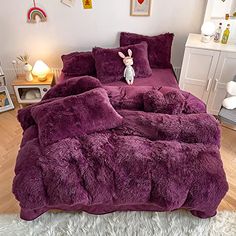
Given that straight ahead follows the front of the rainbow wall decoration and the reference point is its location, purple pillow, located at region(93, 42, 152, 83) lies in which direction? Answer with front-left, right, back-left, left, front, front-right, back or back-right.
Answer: front-left

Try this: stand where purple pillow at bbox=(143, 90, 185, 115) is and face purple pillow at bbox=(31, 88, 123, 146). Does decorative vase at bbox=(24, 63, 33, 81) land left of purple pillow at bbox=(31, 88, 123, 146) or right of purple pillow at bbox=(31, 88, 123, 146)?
right

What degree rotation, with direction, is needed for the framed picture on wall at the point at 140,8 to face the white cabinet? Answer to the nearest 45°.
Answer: approximately 45° to its left

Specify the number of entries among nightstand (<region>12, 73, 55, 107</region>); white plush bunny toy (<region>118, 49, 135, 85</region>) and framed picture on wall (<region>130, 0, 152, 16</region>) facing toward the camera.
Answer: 3

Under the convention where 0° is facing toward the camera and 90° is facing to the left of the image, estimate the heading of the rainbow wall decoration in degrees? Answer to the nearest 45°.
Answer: approximately 0°

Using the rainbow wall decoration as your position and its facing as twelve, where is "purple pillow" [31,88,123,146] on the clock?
The purple pillow is roughly at 12 o'clock from the rainbow wall decoration.

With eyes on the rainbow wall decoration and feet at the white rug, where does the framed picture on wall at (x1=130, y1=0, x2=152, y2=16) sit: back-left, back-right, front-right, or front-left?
front-right

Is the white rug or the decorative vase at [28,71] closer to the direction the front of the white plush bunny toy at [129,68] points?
the white rug

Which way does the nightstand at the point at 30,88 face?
toward the camera

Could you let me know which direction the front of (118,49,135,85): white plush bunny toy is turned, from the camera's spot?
facing the viewer
